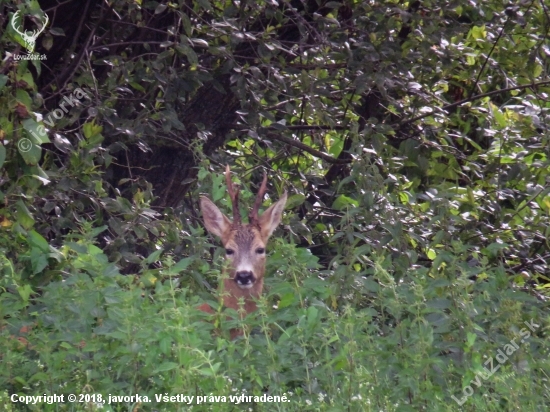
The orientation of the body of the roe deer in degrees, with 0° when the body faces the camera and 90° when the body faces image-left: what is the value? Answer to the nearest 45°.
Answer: approximately 0°
